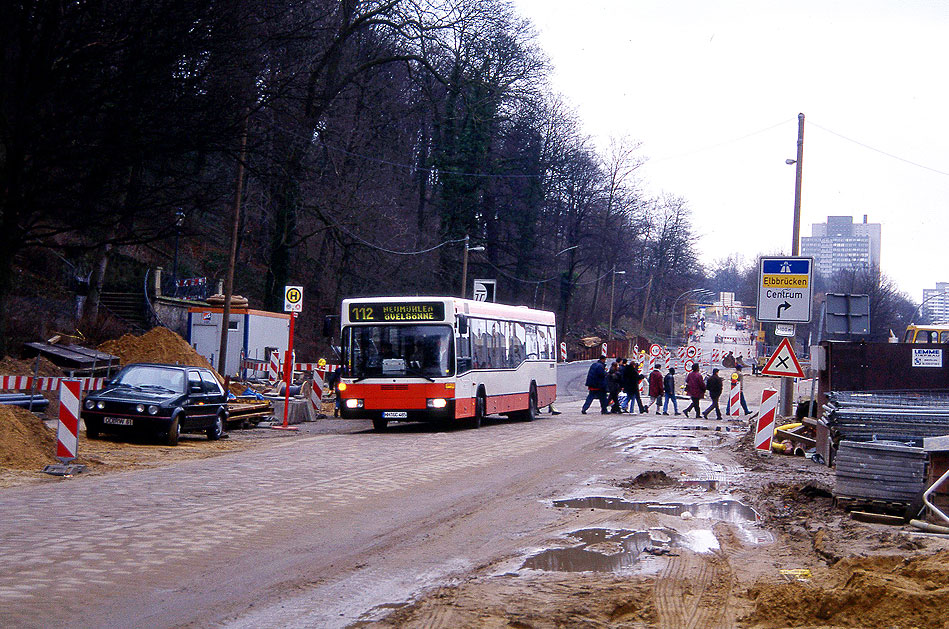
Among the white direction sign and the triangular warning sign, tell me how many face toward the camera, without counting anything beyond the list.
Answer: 2

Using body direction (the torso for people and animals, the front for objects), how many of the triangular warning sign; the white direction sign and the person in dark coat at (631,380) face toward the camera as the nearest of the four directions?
2

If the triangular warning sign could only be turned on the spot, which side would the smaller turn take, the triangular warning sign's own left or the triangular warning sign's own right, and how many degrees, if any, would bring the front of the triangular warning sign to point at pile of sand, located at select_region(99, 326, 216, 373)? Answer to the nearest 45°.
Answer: approximately 90° to the triangular warning sign's own right

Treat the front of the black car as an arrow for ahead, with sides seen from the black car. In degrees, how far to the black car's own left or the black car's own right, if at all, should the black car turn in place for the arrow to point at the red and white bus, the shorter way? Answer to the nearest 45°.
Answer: approximately 180°

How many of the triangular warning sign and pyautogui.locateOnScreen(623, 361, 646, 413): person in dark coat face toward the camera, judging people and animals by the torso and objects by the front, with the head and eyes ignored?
1

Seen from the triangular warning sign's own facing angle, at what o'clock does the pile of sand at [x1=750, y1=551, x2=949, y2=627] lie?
The pile of sand is roughly at 12 o'clock from the triangular warning sign.

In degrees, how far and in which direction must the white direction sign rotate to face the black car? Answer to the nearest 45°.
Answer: approximately 45° to its right

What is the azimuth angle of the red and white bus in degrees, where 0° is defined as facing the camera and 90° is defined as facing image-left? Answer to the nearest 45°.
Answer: approximately 45°
